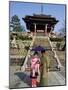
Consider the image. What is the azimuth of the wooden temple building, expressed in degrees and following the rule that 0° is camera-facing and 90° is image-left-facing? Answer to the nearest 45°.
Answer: approximately 0°

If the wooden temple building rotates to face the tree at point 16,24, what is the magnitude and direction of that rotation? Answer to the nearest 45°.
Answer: approximately 90° to its right
